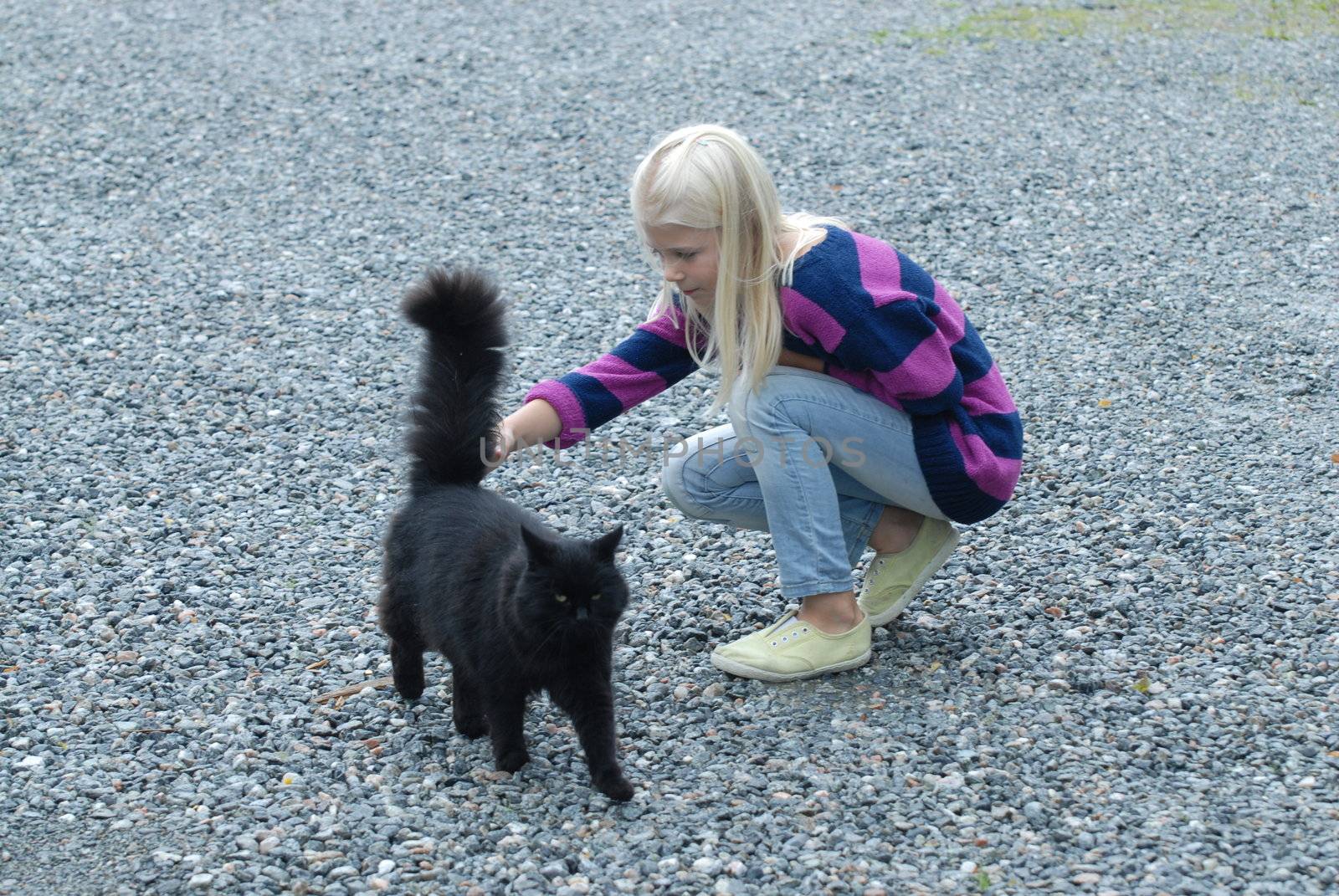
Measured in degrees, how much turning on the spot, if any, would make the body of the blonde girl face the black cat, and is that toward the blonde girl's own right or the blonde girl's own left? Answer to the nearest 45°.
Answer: approximately 45° to the blonde girl's own left

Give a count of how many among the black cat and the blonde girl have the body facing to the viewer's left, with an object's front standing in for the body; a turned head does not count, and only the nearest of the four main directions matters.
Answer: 1

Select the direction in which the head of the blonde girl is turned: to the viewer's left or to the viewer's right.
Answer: to the viewer's left

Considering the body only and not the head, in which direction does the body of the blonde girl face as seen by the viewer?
to the viewer's left

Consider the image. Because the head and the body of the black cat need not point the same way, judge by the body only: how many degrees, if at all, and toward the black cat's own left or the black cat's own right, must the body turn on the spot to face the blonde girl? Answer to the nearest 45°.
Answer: approximately 90° to the black cat's own left

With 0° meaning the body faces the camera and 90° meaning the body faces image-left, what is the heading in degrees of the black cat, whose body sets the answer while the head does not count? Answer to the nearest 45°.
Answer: approximately 315°
